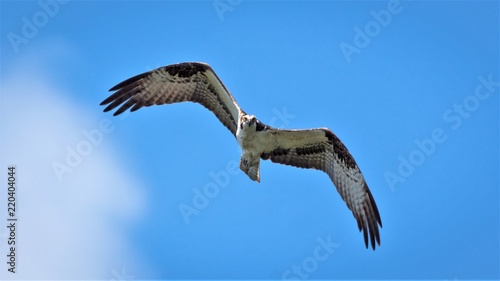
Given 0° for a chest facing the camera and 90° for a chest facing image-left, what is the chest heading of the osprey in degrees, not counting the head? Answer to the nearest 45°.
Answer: approximately 0°
